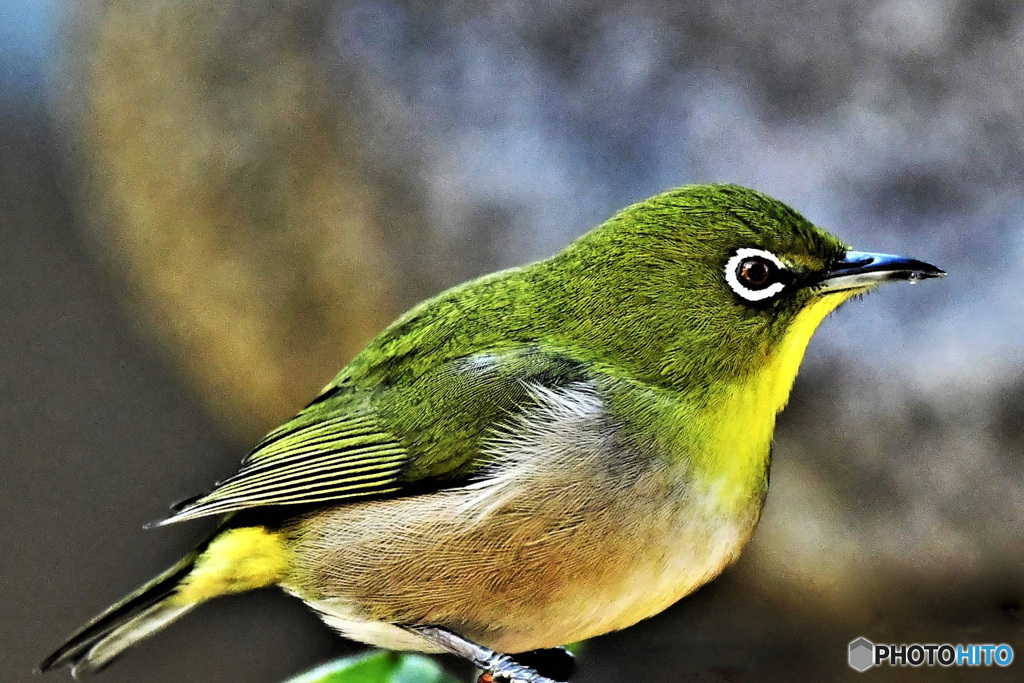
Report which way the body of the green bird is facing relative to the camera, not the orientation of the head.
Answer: to the viewer's right
